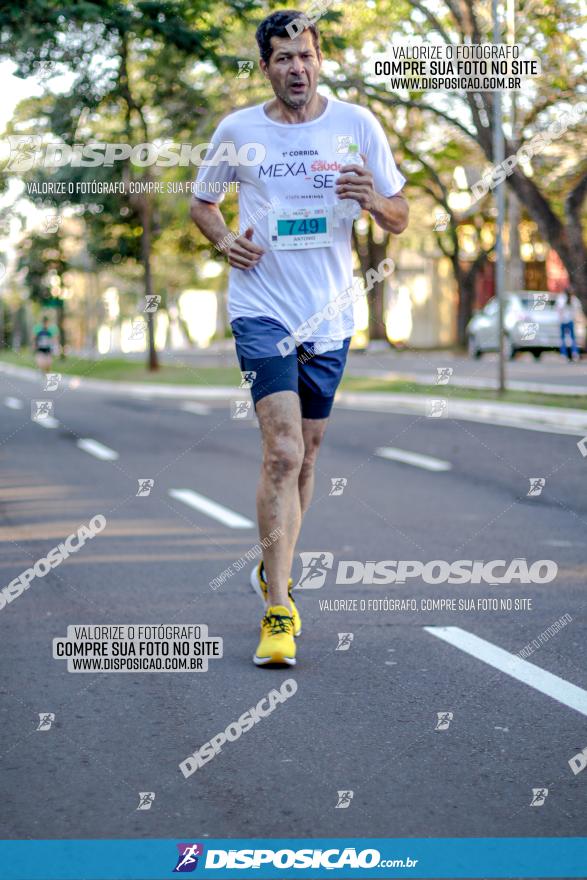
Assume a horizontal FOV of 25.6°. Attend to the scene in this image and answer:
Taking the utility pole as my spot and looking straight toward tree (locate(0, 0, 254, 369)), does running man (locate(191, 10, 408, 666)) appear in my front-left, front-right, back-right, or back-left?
front-left

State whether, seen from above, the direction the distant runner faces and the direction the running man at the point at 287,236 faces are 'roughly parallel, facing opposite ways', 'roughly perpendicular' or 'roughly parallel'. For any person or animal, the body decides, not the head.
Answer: roughly parallel

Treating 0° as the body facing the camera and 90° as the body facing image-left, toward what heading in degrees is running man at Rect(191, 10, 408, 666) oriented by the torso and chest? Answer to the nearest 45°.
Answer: approximately 0°

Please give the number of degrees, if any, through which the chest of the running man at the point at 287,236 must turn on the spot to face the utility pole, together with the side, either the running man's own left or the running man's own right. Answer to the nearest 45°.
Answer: approximately 180°

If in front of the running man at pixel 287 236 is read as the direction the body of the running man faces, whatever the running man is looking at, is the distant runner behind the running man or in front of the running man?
behind

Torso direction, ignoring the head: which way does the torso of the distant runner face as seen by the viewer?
toward the camera

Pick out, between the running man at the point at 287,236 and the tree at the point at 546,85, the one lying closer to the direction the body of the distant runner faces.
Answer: the running man

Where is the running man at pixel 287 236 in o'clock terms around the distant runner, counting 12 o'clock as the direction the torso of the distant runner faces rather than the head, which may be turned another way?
The running man is roughly at 12 o'clock from the distant runner.

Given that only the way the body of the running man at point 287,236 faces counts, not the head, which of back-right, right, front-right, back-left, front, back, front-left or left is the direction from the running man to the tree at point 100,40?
back
